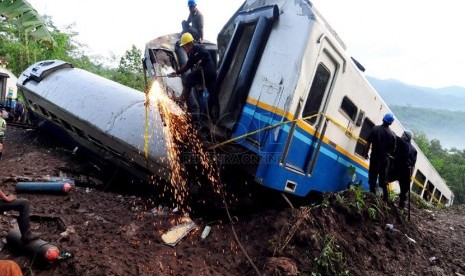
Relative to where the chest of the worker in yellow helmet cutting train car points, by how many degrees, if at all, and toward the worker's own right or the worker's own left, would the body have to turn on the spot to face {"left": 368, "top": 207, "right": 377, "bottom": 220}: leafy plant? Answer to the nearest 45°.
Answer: approximately 180°

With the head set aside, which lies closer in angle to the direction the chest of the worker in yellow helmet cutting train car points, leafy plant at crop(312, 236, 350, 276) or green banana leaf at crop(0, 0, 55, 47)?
the green banana leaf

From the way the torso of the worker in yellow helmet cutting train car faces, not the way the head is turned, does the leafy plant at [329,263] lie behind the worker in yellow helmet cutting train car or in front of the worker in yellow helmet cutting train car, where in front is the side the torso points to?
behind

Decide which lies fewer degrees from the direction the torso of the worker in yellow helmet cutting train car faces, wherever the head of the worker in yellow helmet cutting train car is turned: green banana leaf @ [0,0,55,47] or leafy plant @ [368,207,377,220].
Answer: the green banana leaf

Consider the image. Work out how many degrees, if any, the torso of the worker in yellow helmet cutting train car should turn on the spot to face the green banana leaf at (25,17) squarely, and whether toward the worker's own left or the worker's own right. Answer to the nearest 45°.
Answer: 0° — they already face it

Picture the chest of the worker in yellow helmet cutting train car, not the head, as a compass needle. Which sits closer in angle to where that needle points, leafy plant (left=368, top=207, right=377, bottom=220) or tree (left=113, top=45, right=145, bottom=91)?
the tree

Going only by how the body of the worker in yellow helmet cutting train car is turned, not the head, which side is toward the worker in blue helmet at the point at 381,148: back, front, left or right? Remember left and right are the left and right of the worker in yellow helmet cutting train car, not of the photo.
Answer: back

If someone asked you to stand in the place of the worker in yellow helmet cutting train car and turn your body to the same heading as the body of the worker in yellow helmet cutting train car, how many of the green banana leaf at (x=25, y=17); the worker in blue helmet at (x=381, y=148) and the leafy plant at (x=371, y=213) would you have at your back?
2

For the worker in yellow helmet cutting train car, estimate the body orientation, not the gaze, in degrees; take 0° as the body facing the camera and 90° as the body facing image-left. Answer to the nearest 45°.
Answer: approximately 90°

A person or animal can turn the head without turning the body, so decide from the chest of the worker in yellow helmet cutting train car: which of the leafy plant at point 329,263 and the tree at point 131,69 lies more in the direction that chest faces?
the tree
